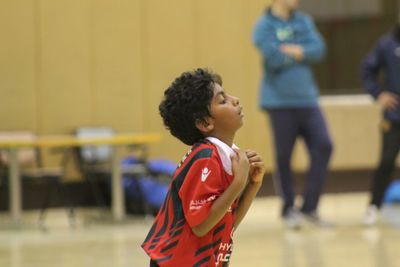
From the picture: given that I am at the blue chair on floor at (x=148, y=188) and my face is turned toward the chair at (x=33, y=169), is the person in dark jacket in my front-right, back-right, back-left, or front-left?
back-left

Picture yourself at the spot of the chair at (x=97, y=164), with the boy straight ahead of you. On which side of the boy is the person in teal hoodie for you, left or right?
left

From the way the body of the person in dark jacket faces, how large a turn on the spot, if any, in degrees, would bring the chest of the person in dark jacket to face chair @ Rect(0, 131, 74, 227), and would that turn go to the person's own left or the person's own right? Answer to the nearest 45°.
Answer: approximately 90° to the person's own right

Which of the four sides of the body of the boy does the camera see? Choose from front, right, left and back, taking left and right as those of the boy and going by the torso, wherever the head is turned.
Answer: right

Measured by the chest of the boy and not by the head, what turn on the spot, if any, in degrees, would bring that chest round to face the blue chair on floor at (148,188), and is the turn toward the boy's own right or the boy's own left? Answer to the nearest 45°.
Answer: approximately 90° to the boy's own left

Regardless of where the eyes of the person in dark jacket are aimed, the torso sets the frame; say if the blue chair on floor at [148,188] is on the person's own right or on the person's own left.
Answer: on the person's own right

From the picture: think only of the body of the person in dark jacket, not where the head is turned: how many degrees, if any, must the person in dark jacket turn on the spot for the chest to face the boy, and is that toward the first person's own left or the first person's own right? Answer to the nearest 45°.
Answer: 0° — they already face them

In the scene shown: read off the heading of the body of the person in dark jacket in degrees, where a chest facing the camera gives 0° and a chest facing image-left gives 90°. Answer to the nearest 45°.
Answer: approximately 0°
